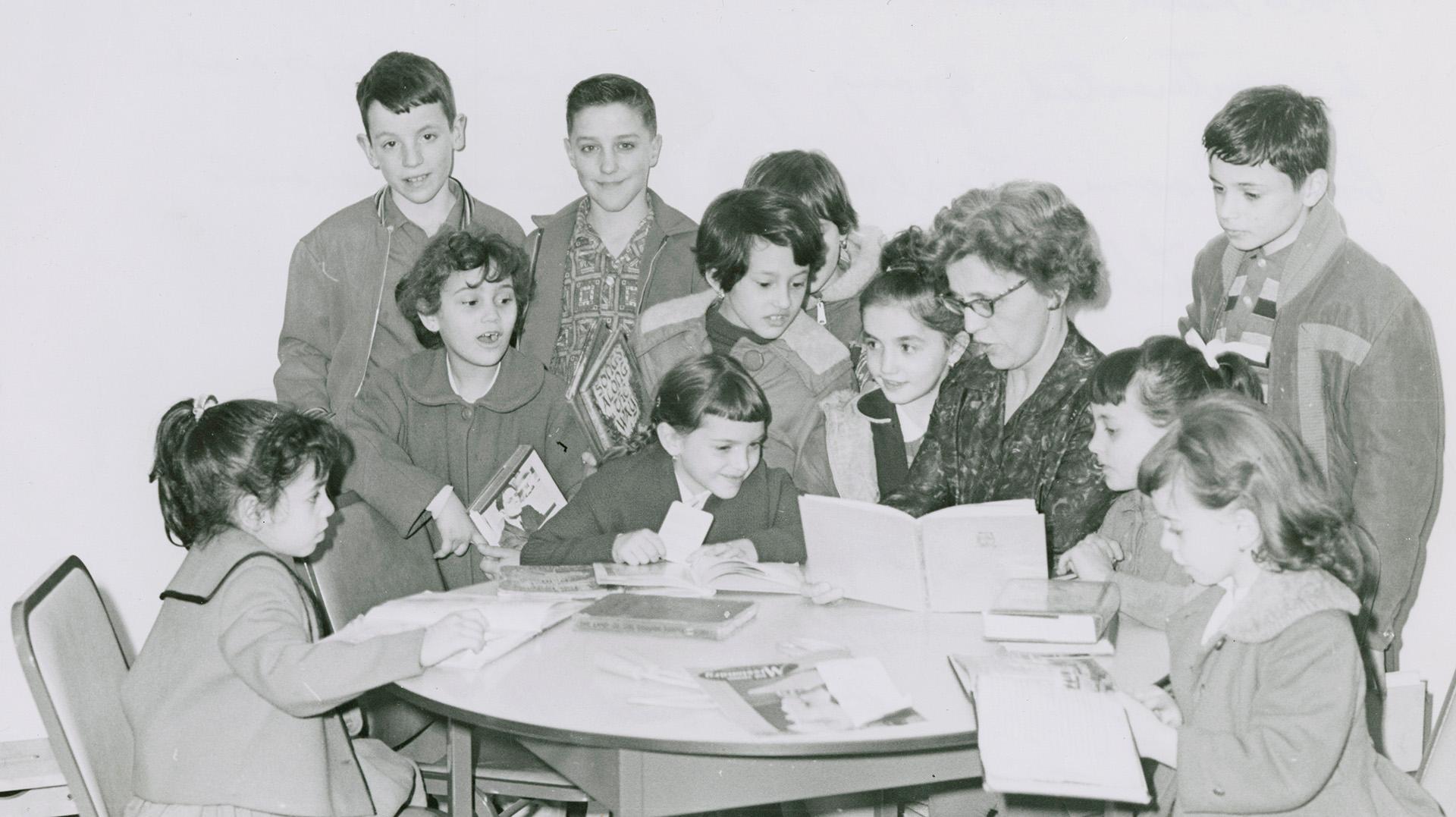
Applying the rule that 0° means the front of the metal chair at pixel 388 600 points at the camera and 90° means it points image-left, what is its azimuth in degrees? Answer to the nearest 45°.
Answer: approximately 315°

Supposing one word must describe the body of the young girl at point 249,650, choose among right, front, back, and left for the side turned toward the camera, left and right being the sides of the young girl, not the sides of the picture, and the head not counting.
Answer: right

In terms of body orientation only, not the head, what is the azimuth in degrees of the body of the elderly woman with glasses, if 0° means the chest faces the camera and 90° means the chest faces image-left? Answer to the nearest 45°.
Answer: approximately 45°

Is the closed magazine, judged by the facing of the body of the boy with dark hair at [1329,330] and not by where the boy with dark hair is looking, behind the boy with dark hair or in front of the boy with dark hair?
in front

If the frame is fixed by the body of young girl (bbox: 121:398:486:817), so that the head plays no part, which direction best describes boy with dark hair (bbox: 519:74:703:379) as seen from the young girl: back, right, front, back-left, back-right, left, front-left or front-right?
front-left

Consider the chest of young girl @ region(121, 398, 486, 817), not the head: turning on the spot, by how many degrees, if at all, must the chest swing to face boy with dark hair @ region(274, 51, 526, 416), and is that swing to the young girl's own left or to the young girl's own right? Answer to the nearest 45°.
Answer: approximately 90° to the young girl's own left

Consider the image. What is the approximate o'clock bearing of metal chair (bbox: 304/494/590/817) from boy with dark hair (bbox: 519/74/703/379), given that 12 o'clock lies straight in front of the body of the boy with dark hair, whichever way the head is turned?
The metal chair is roughly at 1 o'clock from the boy with dark hair.

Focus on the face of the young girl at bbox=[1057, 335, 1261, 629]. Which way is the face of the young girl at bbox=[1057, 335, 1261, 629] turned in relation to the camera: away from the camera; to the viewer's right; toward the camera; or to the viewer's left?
to the viewer's left

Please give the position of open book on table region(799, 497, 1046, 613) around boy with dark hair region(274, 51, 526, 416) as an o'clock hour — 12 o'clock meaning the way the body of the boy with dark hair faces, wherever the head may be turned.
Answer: The open book on table is roughly at 11 o'clock from the boy with dark hair.

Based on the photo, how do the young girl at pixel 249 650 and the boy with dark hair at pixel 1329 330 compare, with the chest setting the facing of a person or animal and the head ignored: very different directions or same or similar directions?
very different directions

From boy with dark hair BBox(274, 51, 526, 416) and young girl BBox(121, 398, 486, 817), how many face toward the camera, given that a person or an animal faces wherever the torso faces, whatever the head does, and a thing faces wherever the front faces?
1

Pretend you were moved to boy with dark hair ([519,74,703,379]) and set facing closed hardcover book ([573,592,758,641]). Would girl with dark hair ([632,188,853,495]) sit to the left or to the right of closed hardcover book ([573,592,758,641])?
left

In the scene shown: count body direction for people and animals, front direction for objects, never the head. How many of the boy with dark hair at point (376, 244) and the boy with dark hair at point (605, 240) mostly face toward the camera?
2

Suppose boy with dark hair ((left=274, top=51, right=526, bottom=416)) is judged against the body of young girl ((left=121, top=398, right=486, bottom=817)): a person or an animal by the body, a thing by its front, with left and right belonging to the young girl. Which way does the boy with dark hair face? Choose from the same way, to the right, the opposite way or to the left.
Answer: to the right
